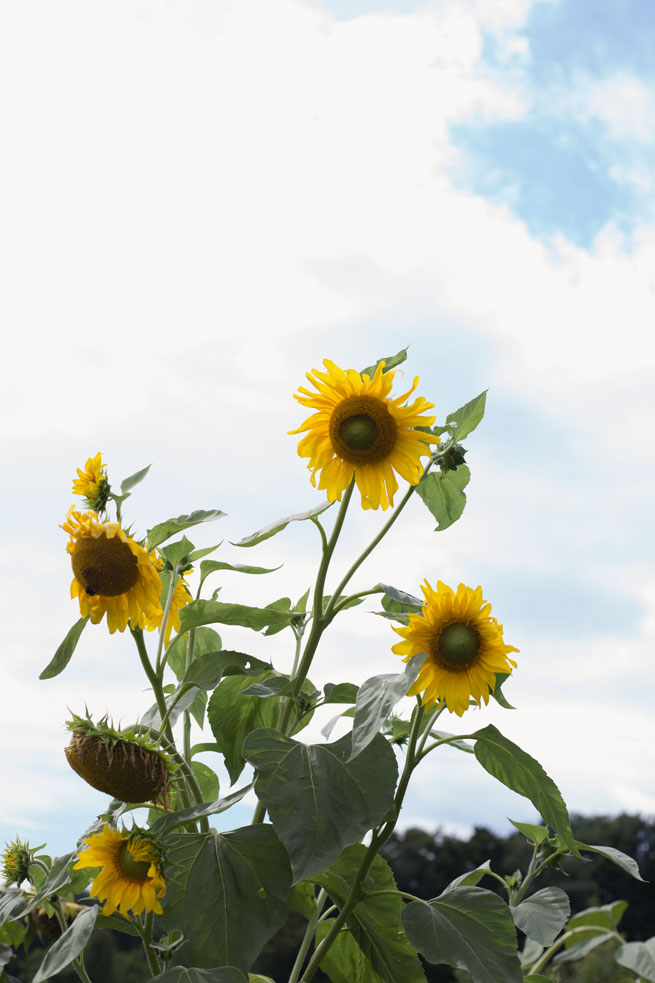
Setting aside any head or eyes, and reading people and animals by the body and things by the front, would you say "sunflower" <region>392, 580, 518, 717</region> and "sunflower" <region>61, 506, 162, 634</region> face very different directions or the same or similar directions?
same or similar directions

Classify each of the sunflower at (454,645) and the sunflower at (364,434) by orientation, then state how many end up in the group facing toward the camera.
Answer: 2

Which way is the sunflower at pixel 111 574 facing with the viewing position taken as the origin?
facing the viewer and to the left of the viewer

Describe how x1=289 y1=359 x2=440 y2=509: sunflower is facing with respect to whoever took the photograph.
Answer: facing the viewer
